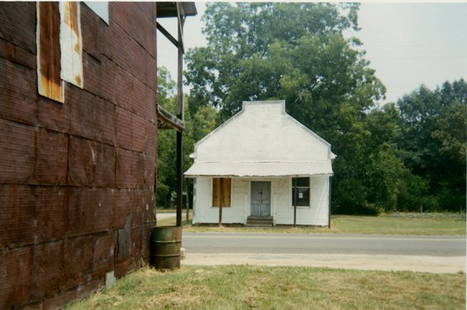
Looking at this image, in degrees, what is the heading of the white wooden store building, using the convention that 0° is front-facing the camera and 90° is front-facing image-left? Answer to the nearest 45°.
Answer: approximately 0°

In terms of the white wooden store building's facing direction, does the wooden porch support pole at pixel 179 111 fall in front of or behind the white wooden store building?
in front

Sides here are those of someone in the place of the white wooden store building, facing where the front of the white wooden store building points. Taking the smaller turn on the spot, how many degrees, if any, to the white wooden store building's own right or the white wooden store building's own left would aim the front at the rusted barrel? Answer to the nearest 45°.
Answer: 0° — it already faces it

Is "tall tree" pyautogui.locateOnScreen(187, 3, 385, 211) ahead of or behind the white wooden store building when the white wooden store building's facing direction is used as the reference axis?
behind

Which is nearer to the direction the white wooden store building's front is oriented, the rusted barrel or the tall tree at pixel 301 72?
the rusted barrel

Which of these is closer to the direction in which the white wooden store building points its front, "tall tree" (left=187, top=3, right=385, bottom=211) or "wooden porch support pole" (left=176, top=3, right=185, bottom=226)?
the wooden porch support pole
